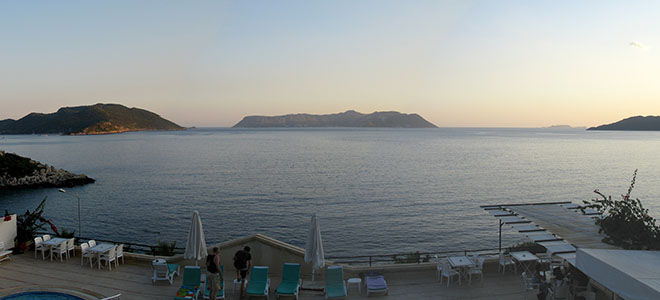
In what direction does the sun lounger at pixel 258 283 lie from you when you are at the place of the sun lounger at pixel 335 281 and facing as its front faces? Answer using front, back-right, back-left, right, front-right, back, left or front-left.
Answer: right

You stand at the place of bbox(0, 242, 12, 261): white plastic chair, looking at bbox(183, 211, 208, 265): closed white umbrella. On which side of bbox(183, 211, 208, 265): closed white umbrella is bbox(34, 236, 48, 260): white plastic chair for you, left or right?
left

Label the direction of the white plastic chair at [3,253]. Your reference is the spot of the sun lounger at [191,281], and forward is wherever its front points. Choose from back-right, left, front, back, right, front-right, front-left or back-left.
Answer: right
